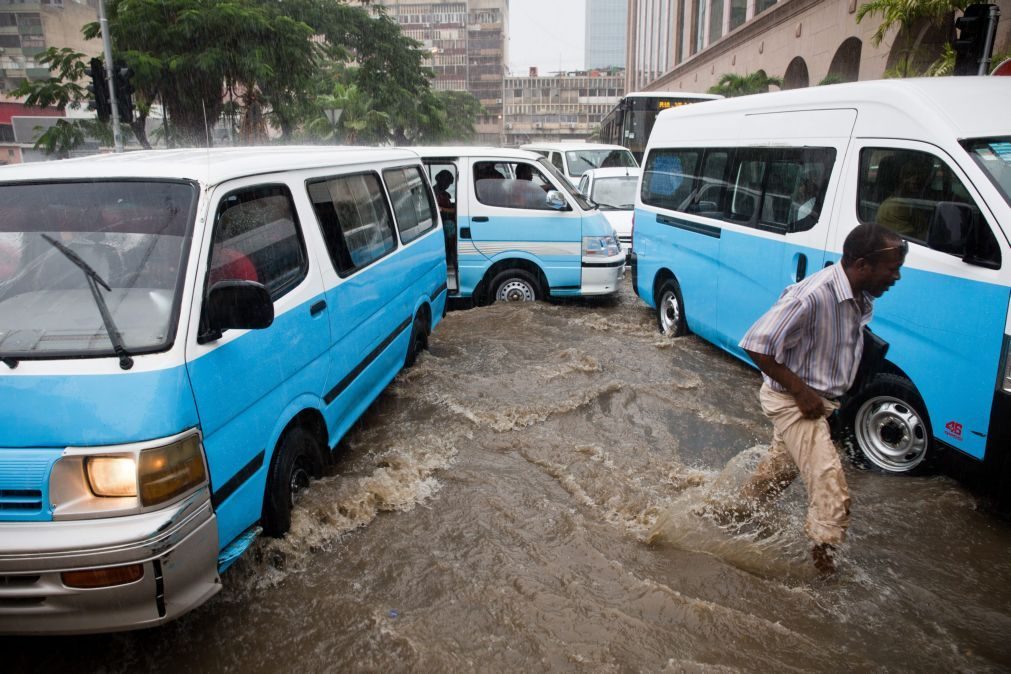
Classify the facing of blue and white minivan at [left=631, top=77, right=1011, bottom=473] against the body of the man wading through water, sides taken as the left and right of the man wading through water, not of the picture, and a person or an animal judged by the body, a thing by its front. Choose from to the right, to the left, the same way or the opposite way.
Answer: the same way

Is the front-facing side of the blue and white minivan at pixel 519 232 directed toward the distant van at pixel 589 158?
no

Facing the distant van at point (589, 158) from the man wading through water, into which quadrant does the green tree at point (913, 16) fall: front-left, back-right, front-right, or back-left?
front-right

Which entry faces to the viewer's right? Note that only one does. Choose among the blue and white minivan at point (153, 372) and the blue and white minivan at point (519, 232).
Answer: the blue and white minivan at point (519, 232)

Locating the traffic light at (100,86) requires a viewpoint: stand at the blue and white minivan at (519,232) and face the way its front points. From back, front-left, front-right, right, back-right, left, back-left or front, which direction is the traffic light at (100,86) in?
back-left

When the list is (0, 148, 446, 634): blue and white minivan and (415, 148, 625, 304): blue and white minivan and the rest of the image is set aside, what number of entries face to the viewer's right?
1

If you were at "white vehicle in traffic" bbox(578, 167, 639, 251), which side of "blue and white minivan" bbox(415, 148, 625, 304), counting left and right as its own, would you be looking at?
left

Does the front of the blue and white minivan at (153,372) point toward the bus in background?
no

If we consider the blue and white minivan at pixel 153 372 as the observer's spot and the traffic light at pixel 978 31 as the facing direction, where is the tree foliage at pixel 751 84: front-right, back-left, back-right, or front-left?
front-left

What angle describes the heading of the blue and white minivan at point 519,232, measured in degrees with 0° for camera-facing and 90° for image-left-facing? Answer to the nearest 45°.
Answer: approximately 270°

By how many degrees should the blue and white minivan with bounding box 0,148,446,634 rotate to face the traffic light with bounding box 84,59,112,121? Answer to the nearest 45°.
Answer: approximately 135° to its right

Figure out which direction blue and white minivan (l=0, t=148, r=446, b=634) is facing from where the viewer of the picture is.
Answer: facing the viewer and to the left of the viewer

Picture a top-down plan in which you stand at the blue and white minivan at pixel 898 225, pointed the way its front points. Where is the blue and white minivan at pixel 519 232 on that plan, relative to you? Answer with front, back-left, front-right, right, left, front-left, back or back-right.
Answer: back

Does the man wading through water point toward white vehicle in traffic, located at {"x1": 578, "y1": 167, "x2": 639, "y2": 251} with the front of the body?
no

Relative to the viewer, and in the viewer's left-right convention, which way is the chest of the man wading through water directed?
facing the viewer and to the right of the viewer

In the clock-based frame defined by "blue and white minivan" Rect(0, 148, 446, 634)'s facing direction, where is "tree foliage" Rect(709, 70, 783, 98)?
The tree foliage is roughly at 6 o'clock from the blue and white minivan.
